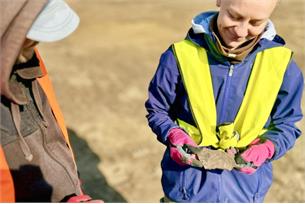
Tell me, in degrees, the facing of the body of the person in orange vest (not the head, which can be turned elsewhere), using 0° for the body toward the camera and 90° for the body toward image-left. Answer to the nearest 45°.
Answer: approximately 315°

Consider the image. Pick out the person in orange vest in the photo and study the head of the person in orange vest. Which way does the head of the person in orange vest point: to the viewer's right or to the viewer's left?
to the viewer's right
